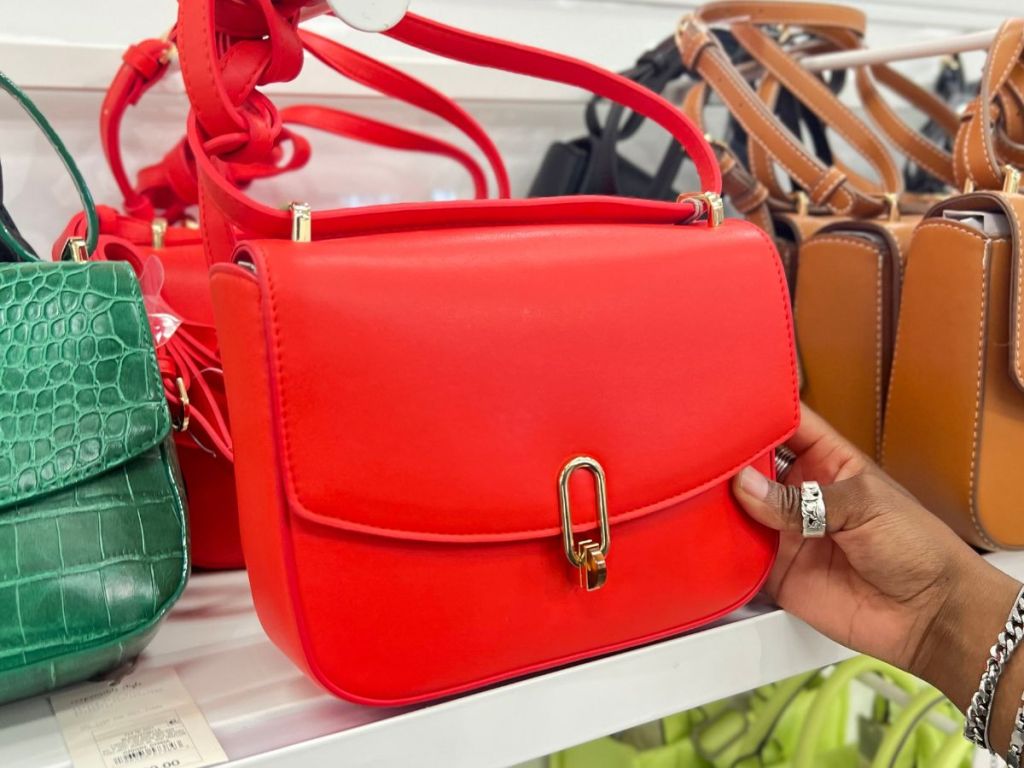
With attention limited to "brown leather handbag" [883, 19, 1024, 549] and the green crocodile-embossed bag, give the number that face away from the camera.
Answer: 0

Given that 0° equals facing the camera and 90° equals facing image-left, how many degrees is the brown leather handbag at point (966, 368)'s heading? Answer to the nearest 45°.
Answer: approximately 315°

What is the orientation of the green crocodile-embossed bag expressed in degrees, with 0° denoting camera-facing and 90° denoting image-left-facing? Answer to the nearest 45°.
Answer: approximately 0°
